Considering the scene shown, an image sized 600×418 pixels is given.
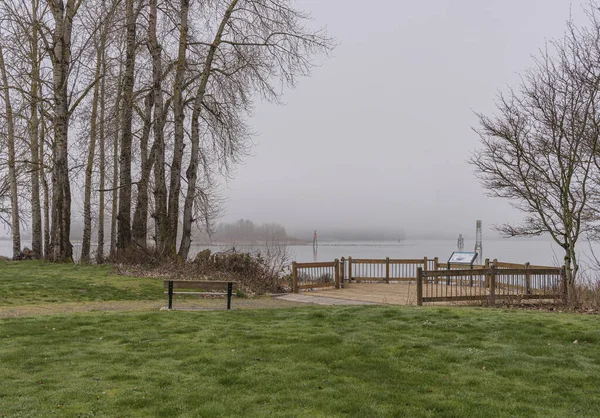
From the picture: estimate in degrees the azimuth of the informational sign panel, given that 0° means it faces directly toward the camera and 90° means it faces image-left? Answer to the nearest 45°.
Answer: approximately 45°

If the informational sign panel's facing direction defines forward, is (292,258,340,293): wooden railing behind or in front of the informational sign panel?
in front

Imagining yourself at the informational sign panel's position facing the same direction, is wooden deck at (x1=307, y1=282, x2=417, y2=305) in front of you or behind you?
in front

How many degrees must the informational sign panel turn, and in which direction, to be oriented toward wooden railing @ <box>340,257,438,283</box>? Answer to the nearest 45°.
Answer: approximately 45° to its right
